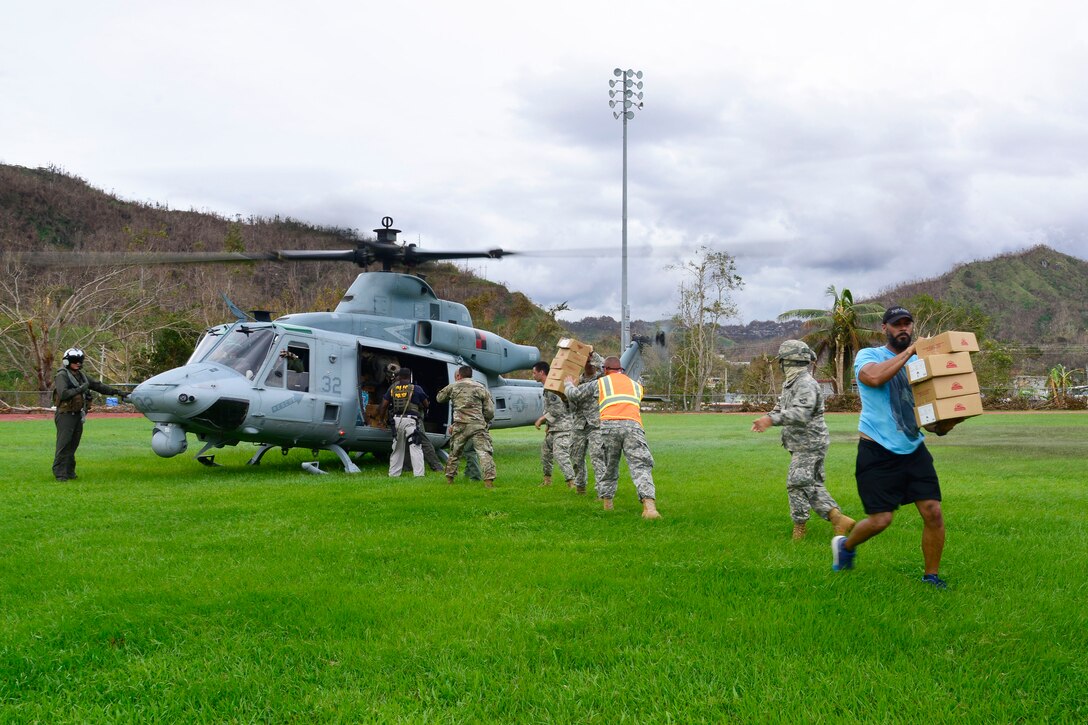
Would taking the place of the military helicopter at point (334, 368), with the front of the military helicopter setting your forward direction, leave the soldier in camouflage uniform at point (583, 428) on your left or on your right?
on your left

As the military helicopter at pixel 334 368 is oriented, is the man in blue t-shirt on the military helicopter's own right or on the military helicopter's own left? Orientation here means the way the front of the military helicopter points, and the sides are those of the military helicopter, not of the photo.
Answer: on the military helicopter's own left

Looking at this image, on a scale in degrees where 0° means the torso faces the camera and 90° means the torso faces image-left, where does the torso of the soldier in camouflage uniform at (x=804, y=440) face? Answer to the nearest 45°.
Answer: approximately 90°

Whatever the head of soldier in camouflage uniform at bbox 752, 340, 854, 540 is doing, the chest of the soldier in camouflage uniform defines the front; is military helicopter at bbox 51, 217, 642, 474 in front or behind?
in front

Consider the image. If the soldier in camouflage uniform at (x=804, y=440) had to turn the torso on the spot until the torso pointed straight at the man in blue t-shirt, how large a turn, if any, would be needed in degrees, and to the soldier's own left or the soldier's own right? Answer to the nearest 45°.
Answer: approximately 90° to the soldier's own left

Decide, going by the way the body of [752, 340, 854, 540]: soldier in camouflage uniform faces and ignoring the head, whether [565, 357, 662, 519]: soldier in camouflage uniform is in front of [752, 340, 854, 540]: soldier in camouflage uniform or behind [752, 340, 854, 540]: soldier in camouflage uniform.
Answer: in front
